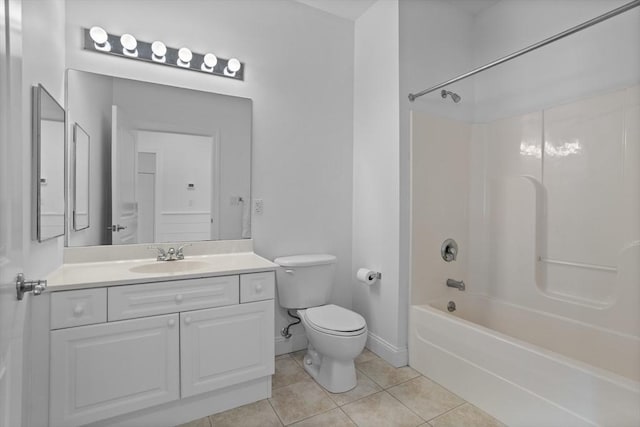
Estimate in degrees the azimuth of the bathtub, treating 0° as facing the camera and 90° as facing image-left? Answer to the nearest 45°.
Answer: approximately 45°

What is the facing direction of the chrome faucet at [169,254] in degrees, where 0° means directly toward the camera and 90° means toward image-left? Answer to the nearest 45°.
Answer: approximately 0°

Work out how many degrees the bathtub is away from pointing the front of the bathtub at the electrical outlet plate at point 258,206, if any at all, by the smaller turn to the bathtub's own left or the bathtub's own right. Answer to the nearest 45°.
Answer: approximately 45° to the bathtub's own right

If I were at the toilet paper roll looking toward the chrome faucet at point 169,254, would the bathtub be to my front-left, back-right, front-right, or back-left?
back-left

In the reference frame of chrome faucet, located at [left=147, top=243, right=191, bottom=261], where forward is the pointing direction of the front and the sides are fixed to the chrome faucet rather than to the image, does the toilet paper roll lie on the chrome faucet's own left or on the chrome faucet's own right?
on the chrome faucet's own left

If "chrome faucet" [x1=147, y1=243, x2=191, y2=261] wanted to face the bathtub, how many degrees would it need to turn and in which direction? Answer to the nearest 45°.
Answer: approximately 45° to its left

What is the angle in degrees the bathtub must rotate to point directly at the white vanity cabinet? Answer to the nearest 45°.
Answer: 0° — it already faces it

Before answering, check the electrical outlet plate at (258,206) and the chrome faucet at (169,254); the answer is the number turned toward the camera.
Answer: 2

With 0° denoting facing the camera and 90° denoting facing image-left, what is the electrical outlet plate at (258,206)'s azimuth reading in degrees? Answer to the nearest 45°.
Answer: approximately 0°
